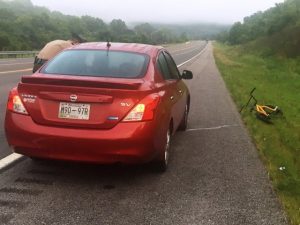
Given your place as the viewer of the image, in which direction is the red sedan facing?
facing away from the viewer and to the right of the viewer

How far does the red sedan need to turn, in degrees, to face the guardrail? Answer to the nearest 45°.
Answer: approximately 45° to its left
